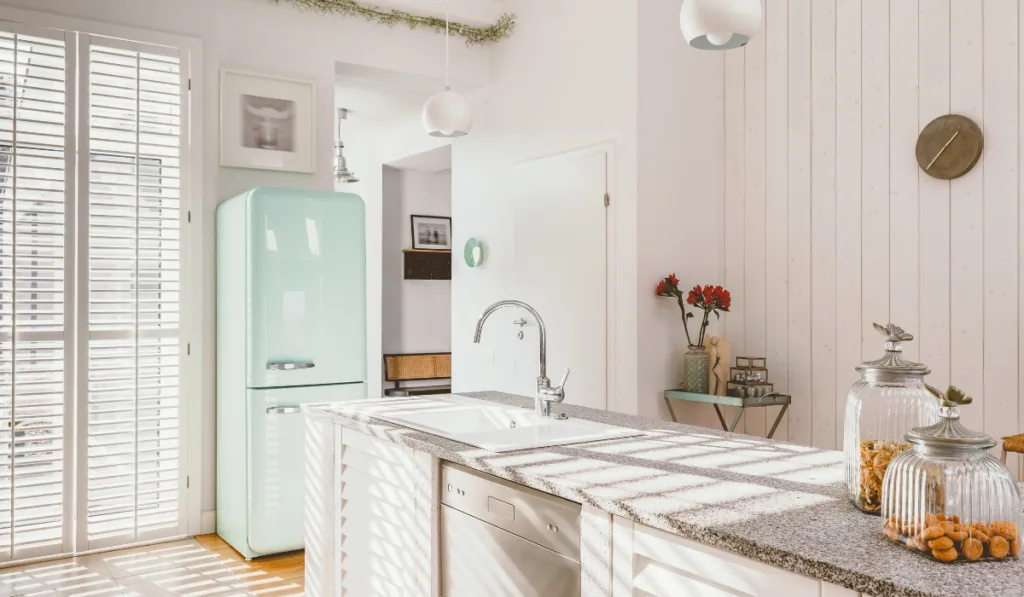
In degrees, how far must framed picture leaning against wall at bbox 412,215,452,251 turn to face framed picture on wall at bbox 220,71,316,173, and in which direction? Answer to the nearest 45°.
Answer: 0° — it already faces it

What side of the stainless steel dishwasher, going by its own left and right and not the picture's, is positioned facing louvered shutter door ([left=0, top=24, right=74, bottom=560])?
right

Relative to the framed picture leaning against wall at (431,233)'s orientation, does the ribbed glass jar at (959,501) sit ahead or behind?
ahead

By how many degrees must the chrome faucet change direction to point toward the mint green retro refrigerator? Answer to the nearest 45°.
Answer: approximately 45° to its right

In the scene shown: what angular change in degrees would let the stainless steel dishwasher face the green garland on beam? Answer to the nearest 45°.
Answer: approximately 135° to its right

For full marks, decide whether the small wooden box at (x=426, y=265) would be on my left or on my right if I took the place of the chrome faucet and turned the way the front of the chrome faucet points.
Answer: on my right

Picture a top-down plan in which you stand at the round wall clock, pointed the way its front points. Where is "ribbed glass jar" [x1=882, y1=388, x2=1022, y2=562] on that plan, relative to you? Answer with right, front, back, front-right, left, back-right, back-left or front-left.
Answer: front-left

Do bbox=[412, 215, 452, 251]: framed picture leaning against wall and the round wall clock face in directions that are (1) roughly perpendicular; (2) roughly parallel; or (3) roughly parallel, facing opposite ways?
roughly perpendicular

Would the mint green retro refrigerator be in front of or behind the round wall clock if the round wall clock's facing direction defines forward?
in front
